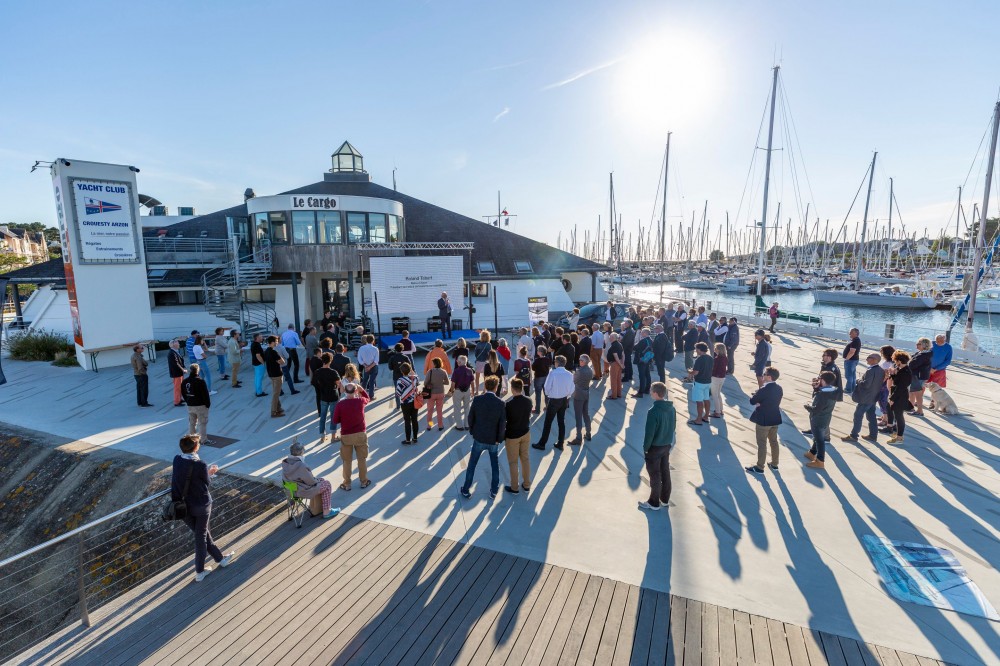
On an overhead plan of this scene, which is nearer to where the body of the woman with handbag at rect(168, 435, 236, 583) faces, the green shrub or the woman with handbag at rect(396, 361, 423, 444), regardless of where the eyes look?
the woman with handbag

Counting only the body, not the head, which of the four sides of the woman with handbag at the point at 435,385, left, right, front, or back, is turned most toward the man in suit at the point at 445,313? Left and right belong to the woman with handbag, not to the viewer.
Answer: front

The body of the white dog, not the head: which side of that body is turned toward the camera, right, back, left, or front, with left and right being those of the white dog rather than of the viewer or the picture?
left

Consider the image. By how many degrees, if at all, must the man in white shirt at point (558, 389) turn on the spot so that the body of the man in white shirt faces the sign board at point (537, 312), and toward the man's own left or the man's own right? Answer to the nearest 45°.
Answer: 0° — they already face it

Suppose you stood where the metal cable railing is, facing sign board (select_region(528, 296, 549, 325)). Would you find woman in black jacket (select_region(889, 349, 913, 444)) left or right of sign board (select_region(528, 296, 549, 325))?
right

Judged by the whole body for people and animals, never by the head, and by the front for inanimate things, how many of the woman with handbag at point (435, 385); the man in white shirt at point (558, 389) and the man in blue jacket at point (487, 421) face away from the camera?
3

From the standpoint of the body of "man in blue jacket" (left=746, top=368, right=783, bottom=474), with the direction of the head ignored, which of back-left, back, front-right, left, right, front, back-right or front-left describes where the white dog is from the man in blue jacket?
right

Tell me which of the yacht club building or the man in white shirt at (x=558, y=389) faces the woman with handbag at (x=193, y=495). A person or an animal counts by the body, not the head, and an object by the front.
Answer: the yacht club building

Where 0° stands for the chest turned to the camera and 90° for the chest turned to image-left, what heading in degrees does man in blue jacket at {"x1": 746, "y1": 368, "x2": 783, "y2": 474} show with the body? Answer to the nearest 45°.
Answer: approximately 135°

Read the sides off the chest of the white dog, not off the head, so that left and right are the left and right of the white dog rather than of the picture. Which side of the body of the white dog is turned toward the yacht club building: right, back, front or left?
front

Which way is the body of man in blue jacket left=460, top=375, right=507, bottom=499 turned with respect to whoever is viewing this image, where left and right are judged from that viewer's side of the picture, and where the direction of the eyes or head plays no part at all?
facing away from the viewer

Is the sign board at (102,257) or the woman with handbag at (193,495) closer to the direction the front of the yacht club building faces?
the woman with handbag

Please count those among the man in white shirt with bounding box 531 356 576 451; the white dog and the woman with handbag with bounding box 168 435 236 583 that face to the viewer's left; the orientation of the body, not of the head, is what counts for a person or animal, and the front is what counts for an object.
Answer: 1

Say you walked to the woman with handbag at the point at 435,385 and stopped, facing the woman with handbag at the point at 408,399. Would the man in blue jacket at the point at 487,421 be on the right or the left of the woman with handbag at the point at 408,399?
left

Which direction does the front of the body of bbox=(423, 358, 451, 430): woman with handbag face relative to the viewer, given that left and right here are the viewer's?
facing away from the viewer
